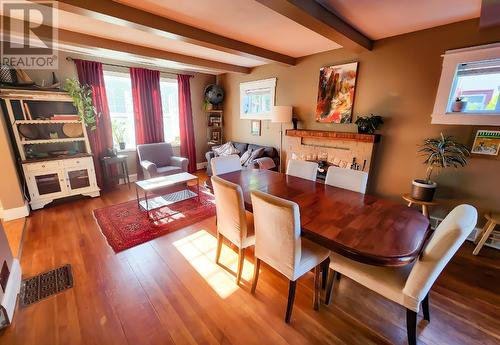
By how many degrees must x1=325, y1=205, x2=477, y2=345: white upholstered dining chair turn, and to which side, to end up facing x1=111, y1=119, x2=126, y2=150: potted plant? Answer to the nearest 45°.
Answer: approximately 45° to its left

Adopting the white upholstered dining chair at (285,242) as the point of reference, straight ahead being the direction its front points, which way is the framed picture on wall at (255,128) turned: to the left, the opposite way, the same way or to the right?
the opposite way

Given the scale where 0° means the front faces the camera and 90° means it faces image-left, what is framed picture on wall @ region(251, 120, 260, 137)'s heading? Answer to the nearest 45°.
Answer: approximately 45°

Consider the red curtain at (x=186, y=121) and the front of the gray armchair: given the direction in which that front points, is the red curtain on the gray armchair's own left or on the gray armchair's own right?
on the gray armchair's own left

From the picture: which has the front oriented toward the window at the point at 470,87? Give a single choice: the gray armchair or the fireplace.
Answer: the gray armchair

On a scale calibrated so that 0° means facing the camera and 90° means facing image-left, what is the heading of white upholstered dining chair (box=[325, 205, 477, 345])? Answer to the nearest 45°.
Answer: approximately 135°

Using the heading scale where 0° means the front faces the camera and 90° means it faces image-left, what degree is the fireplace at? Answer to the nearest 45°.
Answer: approximately 45°

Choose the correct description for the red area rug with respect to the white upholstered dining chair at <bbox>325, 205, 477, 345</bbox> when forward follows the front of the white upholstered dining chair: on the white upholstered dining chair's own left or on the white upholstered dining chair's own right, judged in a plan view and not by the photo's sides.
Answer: on the white upholstered dining chair's own left

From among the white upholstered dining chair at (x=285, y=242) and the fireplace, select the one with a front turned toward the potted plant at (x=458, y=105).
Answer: the white upholstered dining chair

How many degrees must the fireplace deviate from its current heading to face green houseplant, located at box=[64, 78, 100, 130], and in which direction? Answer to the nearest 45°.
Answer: approximately 45° to its right

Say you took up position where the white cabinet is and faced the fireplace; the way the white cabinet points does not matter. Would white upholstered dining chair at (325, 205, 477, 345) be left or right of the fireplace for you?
right
